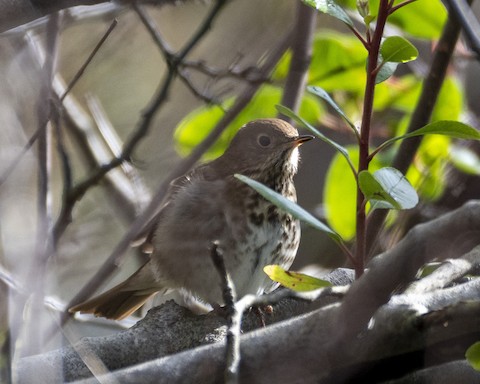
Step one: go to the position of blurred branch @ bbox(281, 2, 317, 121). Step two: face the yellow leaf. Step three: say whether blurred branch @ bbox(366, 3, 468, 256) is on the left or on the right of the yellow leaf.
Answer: left

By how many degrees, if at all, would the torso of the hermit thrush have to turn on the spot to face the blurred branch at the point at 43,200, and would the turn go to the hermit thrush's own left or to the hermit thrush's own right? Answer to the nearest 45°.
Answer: approximately 135° to the hermit thrush's own right

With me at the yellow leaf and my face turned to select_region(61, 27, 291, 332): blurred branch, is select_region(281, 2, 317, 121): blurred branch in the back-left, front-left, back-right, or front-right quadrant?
front-right

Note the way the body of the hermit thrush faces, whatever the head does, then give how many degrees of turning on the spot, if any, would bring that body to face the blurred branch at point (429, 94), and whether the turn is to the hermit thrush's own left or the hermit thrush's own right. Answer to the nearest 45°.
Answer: approximately 90° to the hermit thrush's own left

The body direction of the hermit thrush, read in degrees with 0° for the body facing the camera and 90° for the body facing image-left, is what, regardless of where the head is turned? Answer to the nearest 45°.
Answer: approximately 270°

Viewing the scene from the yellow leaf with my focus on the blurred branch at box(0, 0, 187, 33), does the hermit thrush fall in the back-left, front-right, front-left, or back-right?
front-right
